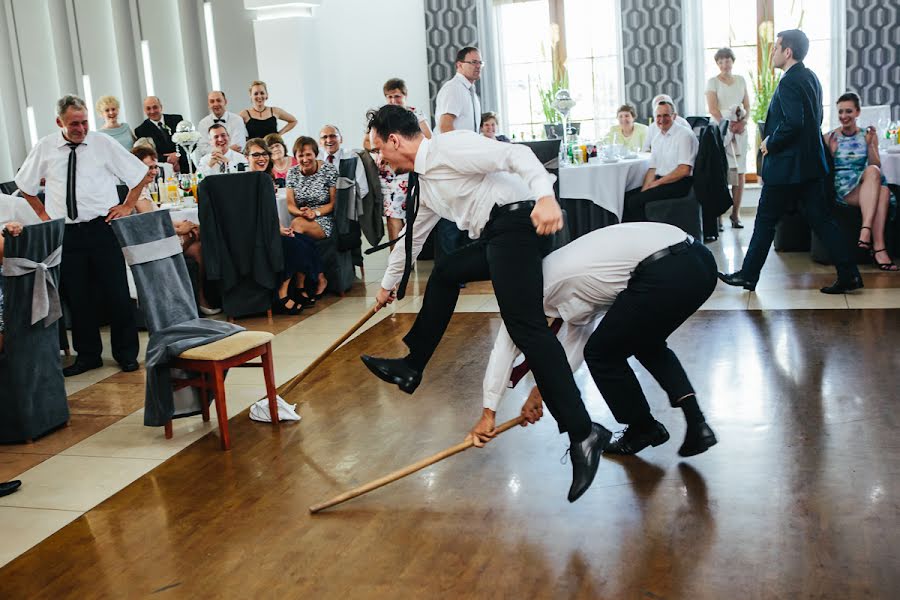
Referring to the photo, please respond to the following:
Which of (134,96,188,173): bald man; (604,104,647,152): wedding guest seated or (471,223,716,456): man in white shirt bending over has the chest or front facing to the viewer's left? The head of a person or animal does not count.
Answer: the man in white shirt bending over

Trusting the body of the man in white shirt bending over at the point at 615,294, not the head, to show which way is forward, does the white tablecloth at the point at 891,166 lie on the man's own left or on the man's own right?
on the man's own right

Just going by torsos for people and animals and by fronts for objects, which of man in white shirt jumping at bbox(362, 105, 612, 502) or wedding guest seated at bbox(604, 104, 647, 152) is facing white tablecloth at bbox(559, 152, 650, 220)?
the wedding guest seated

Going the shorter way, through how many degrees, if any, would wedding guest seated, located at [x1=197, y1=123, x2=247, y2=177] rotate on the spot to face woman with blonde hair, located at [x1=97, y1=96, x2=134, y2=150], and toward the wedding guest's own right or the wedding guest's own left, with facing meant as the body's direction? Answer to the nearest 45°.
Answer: approximately 135° to the wedding guest's own right

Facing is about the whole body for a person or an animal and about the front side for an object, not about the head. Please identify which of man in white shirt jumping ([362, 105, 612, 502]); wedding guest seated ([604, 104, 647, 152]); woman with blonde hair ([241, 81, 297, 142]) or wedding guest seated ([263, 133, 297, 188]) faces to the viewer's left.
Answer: the man in white shirt jumping

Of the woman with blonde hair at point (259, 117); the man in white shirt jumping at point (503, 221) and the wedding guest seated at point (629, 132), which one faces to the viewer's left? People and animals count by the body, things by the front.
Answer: the man in white shirt jumping

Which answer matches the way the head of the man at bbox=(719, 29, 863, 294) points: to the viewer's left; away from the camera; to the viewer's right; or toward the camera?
to the viewer's left

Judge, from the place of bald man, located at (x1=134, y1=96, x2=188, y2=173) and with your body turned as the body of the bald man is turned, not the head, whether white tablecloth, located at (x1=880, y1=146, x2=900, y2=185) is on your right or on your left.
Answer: on your left

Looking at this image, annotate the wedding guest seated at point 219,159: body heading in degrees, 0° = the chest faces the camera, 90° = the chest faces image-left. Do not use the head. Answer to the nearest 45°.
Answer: approximately 0°
